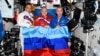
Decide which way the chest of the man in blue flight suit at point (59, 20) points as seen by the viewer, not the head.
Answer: toward the camera
